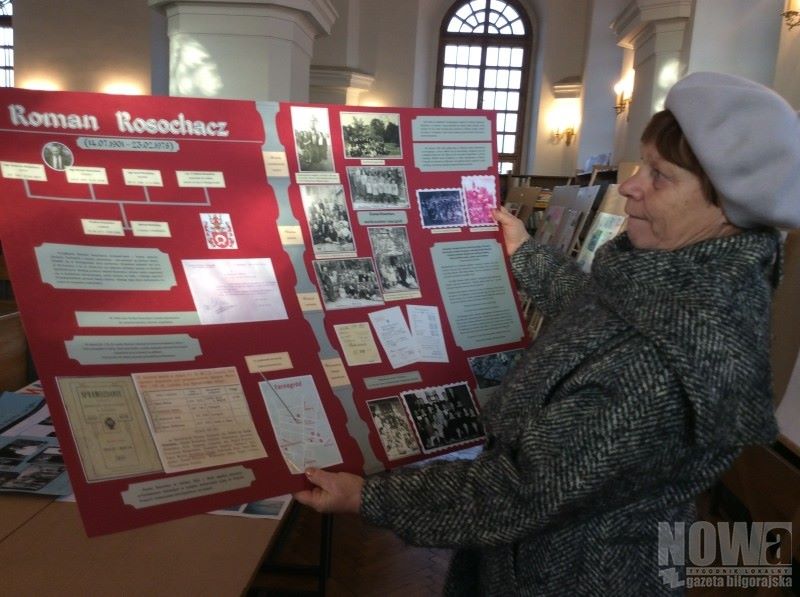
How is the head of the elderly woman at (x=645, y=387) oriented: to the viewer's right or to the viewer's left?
to the viewer's left

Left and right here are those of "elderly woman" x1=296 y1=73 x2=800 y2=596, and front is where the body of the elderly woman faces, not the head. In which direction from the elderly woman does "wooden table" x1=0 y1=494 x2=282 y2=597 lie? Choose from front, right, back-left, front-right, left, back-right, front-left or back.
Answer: front

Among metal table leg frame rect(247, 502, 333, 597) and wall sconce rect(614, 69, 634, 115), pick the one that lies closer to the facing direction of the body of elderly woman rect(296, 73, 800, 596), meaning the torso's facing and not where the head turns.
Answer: the metal table leg frame

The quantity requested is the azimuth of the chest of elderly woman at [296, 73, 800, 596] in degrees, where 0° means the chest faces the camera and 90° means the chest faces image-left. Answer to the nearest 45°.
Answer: approximately 90°

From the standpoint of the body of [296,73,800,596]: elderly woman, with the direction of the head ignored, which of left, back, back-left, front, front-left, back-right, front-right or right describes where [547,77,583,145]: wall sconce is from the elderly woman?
right

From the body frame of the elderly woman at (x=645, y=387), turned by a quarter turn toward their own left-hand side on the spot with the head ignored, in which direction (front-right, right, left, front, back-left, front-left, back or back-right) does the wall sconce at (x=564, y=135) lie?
back

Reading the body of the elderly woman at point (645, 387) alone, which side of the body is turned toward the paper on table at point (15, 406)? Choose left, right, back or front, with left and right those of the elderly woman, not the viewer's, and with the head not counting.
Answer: front

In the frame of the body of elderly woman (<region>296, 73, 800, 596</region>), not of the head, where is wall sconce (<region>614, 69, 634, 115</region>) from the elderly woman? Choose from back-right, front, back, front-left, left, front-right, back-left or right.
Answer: right

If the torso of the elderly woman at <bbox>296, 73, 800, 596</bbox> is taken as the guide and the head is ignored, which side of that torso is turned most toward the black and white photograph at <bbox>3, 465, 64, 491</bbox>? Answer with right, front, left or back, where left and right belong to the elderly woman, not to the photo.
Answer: front

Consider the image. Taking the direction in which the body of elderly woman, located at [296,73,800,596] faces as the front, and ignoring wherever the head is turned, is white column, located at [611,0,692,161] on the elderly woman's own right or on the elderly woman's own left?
on the elderly woman's own right
